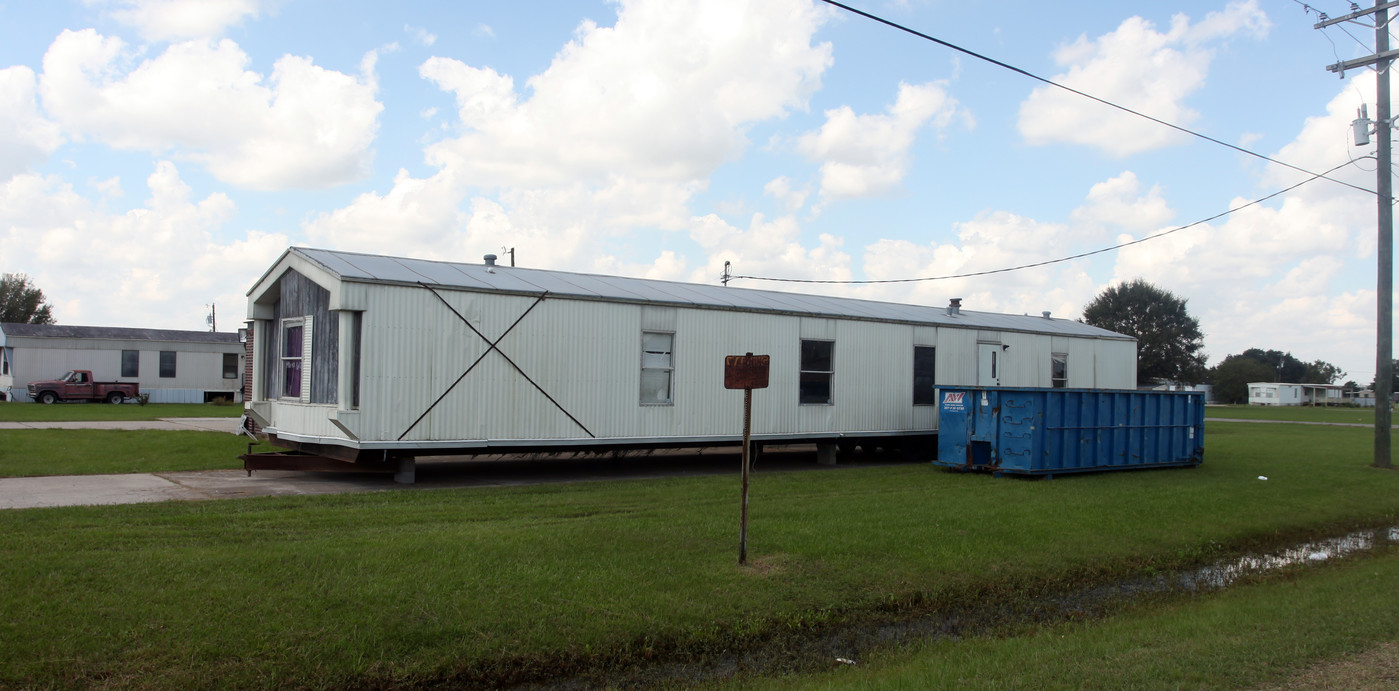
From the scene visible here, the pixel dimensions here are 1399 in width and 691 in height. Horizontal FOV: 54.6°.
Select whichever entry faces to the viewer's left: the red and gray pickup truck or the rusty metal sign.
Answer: the red and gray pickup truck

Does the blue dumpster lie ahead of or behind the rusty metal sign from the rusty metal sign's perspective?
behind

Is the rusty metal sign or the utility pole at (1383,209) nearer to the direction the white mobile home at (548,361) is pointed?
the rusty metal sign

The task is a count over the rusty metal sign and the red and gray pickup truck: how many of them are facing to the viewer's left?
1

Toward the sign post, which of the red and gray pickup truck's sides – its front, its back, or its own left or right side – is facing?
left

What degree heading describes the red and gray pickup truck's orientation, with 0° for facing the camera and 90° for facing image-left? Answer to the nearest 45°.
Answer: approximately 90°

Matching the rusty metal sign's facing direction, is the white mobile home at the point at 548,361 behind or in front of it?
behind
